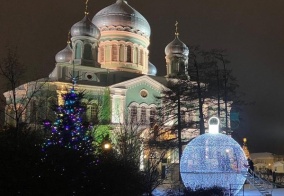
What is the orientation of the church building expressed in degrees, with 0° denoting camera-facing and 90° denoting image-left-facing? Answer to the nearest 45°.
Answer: approximately 315°

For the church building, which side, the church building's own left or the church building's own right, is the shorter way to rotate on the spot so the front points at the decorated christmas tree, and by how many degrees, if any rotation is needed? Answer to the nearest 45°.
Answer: approximately 45° to the church building's own right
